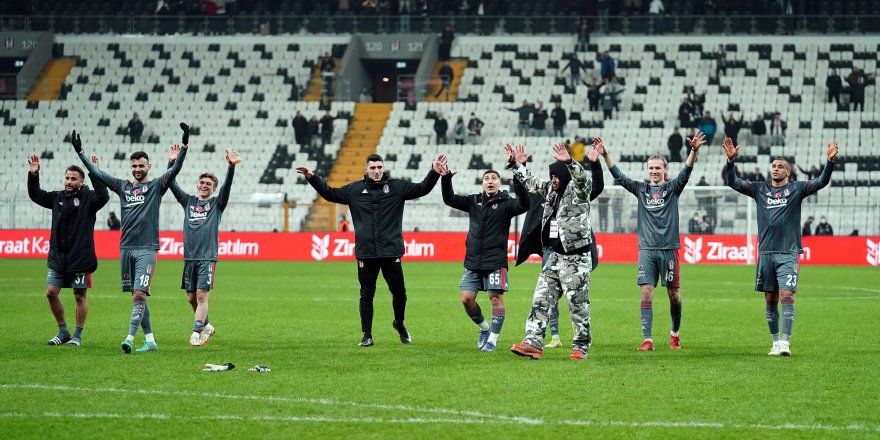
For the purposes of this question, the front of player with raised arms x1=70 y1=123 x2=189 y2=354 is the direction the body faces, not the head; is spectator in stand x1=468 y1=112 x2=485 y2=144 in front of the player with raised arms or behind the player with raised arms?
behind

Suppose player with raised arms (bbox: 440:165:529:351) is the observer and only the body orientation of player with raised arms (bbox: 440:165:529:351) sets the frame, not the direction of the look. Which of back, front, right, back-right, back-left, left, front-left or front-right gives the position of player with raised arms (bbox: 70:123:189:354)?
right

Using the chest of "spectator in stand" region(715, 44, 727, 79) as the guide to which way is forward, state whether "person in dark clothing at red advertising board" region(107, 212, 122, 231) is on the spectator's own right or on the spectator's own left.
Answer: on the spectator's own right

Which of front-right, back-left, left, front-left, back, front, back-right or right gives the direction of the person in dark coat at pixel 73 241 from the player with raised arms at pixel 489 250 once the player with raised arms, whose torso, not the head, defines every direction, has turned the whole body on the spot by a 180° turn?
left

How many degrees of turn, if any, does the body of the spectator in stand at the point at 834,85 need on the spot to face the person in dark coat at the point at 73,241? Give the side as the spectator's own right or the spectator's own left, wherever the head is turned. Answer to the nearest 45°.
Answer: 0° — they already face them

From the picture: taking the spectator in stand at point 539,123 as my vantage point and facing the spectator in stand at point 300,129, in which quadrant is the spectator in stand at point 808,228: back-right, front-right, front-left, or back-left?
back-left

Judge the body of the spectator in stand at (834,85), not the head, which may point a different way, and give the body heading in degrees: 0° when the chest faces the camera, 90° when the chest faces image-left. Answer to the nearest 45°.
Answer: approximately 0°
